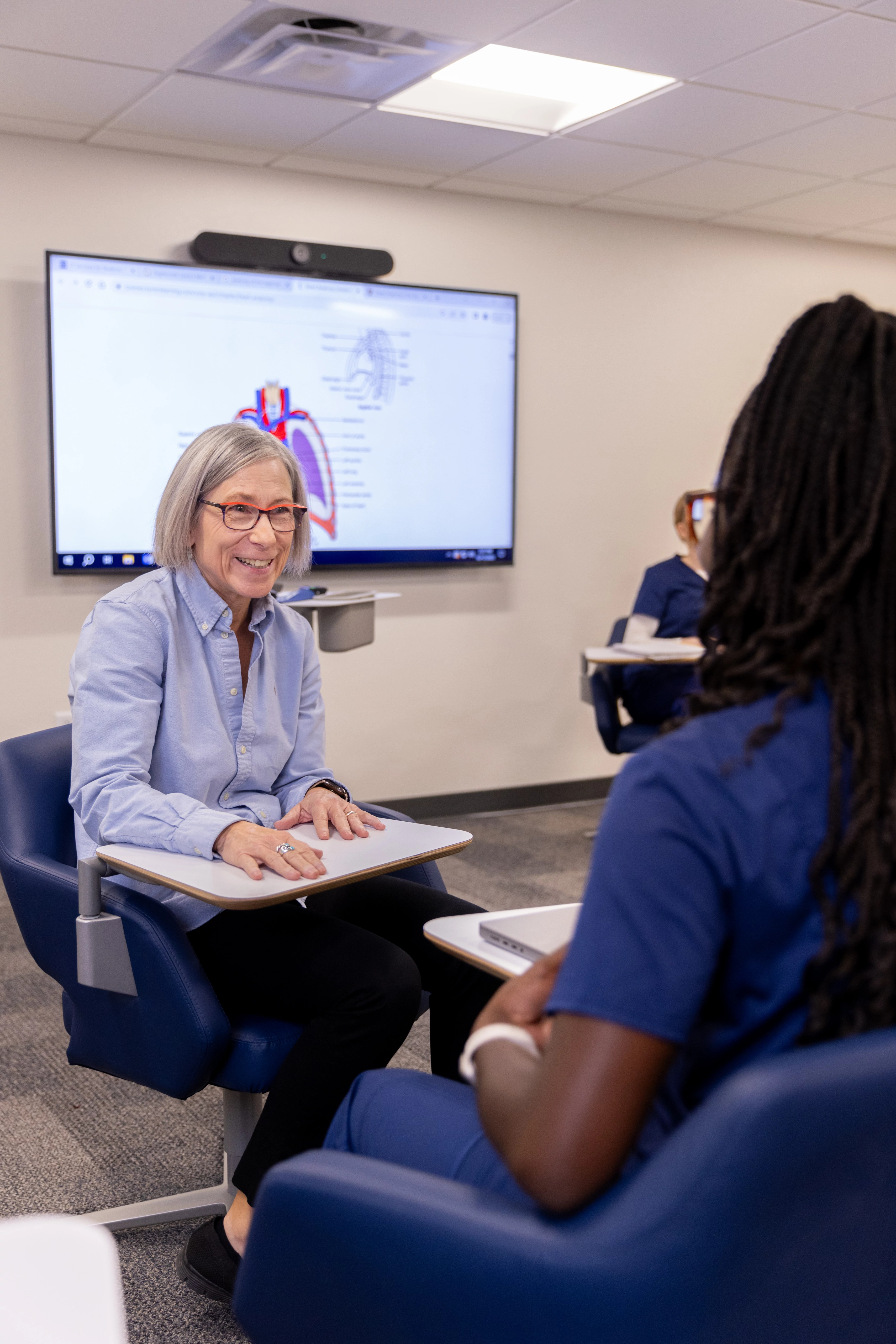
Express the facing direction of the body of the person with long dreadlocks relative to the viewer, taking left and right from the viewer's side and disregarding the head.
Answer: facing away from the viewer and to the left of the viewer

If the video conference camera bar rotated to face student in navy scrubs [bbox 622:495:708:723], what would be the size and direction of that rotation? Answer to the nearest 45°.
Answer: approximately 45° to its left

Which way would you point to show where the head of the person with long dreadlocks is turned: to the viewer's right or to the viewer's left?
to the viewer's left

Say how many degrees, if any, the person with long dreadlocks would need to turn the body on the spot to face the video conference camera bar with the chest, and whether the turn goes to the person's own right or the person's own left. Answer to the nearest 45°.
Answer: approximately 45° to the person's own right

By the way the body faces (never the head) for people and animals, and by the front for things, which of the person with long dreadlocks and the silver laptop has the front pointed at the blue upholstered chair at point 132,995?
the person with long dreadlocks

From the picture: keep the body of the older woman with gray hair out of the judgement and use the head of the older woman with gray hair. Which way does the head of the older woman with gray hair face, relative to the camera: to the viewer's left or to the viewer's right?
to the viewer's right

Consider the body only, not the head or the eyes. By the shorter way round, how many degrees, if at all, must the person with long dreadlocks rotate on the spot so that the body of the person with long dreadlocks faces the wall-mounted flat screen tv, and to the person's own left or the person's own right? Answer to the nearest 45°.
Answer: approximately 45° to the person's own right
